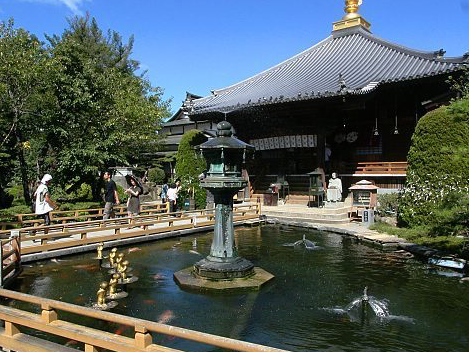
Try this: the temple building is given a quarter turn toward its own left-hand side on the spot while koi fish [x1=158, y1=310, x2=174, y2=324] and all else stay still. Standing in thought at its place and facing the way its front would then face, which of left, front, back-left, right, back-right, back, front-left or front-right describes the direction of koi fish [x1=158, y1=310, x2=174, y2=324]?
front-right

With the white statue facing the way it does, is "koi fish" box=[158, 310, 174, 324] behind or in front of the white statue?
in front

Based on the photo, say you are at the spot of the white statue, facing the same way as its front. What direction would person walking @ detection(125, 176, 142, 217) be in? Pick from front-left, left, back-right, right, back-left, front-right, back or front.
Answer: front-right

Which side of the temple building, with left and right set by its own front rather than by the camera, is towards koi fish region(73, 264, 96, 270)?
front

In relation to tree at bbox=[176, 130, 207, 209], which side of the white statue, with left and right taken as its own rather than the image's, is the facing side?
right

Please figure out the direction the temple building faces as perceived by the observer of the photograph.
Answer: facing the viewer and to the left of the viewer

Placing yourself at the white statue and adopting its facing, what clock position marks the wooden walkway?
The wooden walkway is roughly at 1 o'clock from the white statue.

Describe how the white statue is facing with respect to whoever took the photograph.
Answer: facing the viewer
